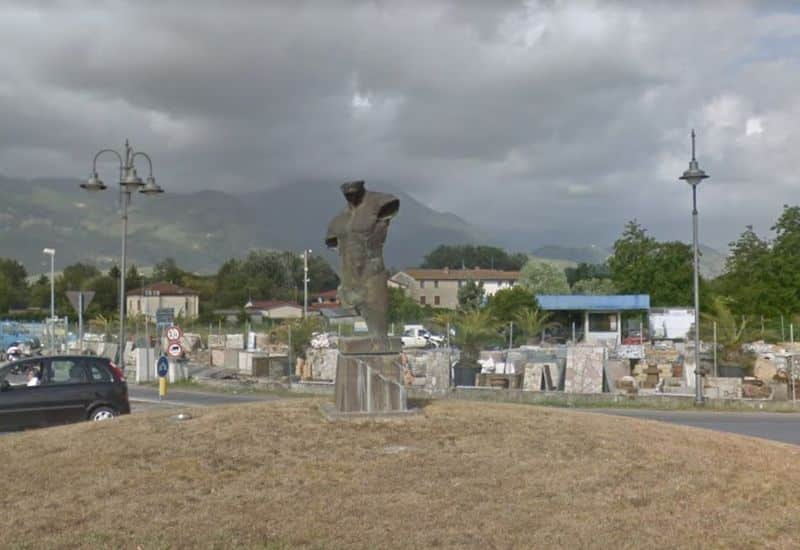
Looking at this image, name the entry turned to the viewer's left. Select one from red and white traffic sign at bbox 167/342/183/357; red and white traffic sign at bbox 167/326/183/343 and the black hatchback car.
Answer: the black hatchback car

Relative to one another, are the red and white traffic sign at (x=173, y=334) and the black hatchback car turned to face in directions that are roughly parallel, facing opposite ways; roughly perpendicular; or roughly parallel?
roughly perpendicular

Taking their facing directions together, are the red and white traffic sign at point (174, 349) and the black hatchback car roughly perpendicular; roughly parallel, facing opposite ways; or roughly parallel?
roughly perpendicular

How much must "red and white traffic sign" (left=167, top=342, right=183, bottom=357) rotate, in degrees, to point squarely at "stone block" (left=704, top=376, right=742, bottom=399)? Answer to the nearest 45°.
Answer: approximately 45° to its left

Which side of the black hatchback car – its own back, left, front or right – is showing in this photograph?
left

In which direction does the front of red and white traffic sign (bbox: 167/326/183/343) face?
toward the camera

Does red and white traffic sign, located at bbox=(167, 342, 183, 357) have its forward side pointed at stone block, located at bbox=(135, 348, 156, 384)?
no

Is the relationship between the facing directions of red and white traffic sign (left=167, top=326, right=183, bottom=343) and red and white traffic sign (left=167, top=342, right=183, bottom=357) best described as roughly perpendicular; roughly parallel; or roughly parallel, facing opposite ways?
roughly parallel

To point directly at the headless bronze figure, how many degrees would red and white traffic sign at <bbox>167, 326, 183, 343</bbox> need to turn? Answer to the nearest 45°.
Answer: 0° — it already faces it

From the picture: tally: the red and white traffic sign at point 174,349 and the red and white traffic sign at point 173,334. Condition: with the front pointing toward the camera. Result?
2

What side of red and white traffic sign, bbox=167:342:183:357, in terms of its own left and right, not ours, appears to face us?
front

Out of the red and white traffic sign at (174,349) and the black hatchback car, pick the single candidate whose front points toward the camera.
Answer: the red and white traffic sign
